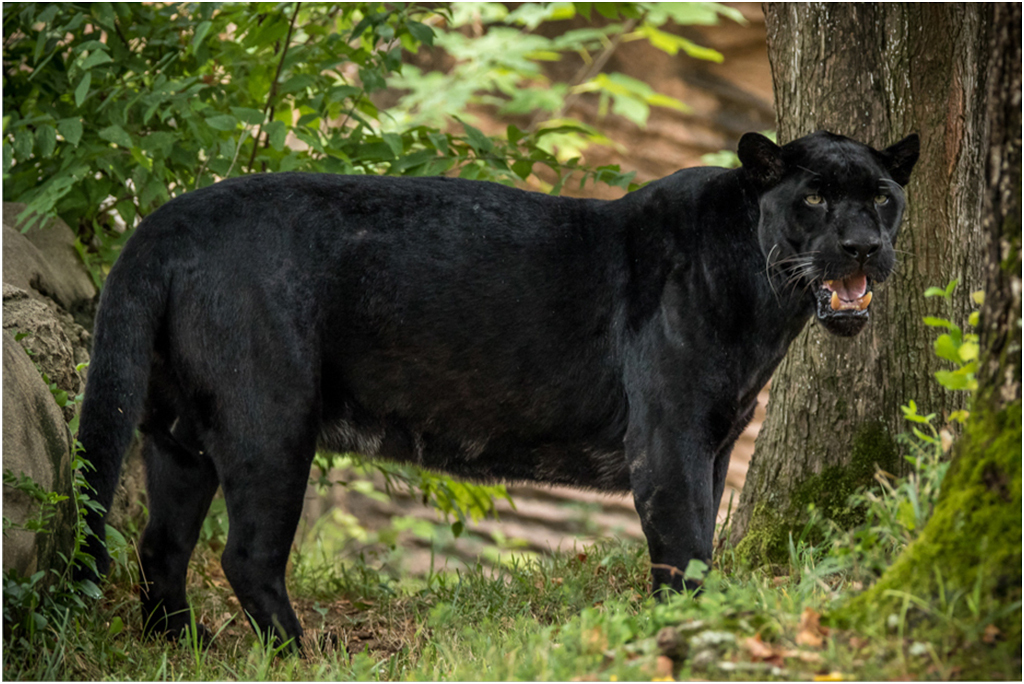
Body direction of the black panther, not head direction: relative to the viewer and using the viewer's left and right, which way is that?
facing to the right of the viewer

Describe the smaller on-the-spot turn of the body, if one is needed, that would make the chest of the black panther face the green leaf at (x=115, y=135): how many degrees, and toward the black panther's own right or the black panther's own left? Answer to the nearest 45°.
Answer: approximately 135° to the black panther's own left

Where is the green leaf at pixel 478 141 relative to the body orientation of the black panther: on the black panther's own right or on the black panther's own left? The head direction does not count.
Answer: on the black panther's own left

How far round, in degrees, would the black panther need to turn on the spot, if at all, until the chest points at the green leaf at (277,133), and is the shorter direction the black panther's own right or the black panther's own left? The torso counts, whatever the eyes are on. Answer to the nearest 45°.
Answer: approximately 135° to the black panther's own left

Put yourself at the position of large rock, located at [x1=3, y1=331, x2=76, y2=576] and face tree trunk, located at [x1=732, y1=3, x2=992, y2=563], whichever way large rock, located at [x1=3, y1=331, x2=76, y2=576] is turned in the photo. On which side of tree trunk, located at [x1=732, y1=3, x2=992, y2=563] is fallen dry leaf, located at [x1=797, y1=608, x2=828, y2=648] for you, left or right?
right

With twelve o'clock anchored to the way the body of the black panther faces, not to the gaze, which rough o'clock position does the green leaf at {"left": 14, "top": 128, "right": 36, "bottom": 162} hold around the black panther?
The green leaf is roughly at 7 o'clock from the black panther.

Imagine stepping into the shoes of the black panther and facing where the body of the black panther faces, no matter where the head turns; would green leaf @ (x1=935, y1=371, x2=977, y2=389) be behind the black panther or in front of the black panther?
in front

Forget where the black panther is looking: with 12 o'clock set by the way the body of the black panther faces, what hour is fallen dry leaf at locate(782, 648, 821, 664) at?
The fallen dry leaf is roughly at 2 o'clock from the black panther.
